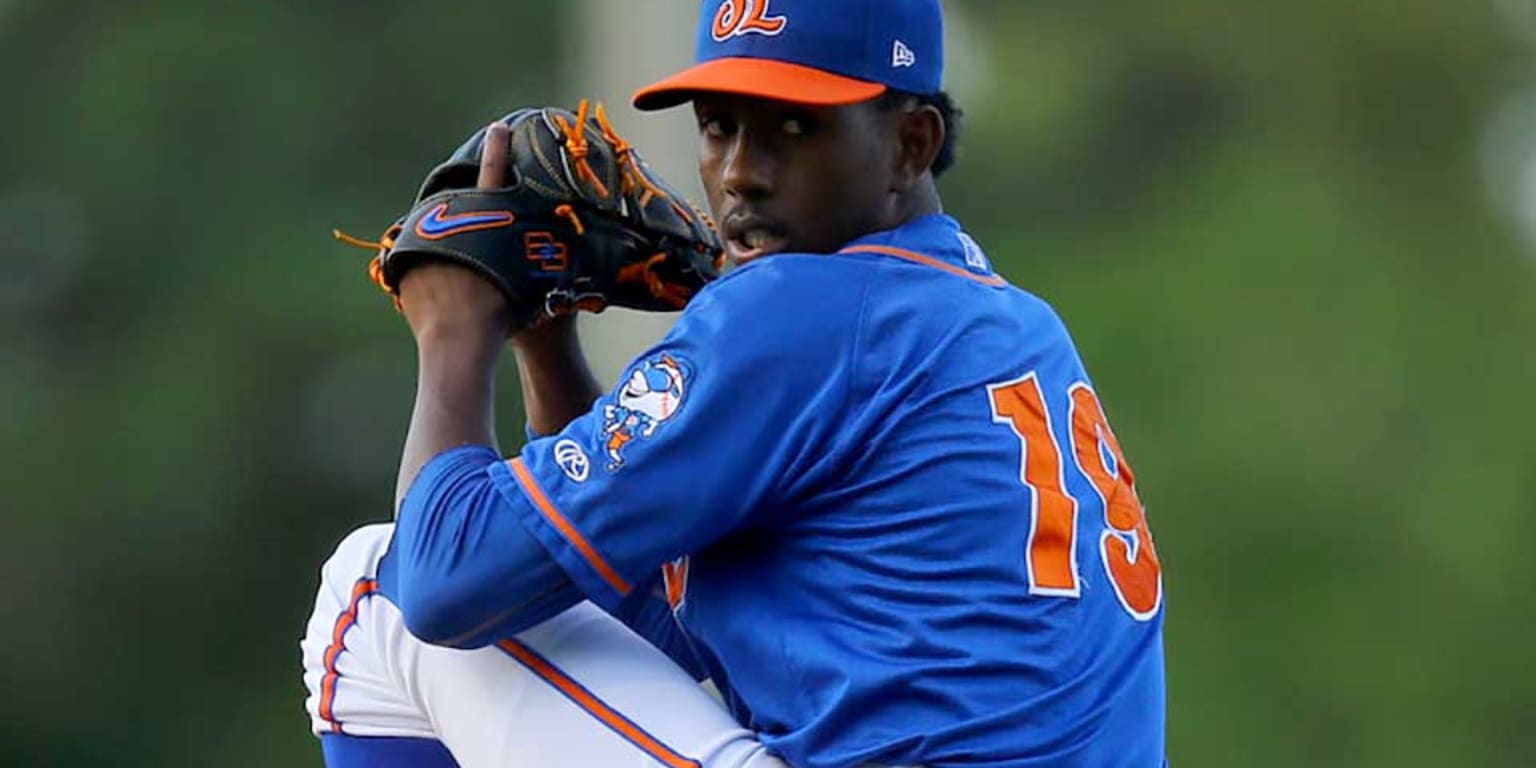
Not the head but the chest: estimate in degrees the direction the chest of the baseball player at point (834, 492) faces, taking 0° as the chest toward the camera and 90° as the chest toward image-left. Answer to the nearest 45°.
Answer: approximately 90°
